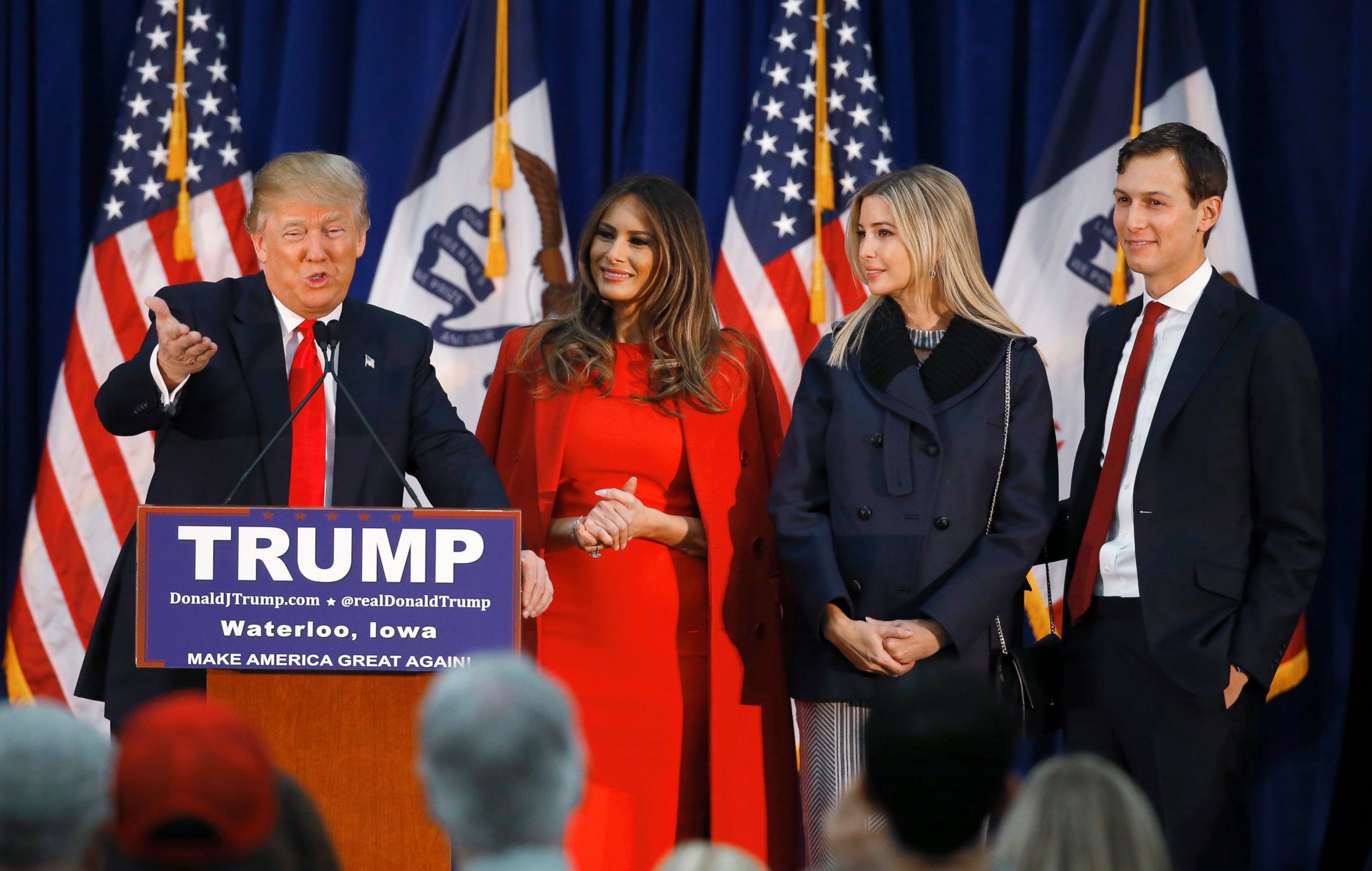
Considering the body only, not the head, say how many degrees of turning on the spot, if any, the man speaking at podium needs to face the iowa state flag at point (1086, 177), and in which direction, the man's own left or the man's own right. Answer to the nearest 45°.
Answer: approximately 135° to the man's own left

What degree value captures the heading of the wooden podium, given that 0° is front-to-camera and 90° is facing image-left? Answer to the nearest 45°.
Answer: approximately 0°

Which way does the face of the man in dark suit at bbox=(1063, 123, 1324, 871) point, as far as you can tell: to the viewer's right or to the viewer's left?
to the viewer's left

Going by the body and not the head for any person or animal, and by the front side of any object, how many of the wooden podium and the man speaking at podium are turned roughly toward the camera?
2

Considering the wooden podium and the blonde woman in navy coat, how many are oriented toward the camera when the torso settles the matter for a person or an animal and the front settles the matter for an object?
2

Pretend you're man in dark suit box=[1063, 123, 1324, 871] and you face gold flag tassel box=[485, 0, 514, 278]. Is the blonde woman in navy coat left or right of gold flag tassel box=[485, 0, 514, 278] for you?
left

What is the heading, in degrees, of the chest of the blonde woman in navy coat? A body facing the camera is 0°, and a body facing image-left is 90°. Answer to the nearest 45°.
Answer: approximately 0°

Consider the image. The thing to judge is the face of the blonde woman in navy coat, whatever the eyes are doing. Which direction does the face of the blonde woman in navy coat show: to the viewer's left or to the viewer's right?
to the viewer's left

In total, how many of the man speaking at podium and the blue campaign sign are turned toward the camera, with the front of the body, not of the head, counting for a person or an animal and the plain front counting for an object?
2

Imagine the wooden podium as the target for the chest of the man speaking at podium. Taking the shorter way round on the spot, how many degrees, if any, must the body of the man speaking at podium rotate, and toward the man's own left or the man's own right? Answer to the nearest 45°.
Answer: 0° — they already face it

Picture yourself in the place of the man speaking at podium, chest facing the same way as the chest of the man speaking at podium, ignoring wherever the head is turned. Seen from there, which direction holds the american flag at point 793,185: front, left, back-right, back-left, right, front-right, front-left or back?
back-left
